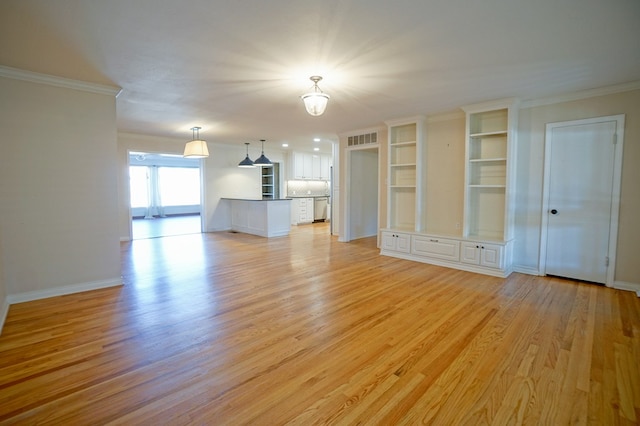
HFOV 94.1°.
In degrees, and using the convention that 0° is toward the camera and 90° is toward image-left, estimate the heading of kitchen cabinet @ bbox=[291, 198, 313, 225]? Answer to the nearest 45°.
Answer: approximately 315°

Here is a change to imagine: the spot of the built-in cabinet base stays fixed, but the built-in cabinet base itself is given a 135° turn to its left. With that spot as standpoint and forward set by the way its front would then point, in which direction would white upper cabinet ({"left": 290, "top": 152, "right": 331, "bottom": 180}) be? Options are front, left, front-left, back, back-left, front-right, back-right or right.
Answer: back-left

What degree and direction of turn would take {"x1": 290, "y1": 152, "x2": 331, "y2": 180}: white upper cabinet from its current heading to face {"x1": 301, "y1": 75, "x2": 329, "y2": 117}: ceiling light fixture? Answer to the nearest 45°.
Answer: approximately 45° to its right

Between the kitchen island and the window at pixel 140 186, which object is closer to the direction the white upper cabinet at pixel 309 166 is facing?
the kitchen island

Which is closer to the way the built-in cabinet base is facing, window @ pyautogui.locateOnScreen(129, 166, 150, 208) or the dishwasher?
the window

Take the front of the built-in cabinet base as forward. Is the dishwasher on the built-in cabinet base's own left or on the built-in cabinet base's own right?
on the built-in cabinet base's own right

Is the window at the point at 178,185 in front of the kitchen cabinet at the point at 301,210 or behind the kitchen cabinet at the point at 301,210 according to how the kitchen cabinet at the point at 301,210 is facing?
behind

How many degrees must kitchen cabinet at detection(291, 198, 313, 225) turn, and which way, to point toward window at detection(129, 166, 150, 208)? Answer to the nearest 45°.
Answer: approximately 135° to its right

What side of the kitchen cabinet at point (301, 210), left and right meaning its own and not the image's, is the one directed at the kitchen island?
right

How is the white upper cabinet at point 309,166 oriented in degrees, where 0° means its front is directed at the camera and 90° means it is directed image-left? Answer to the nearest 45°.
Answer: approximately 315°
